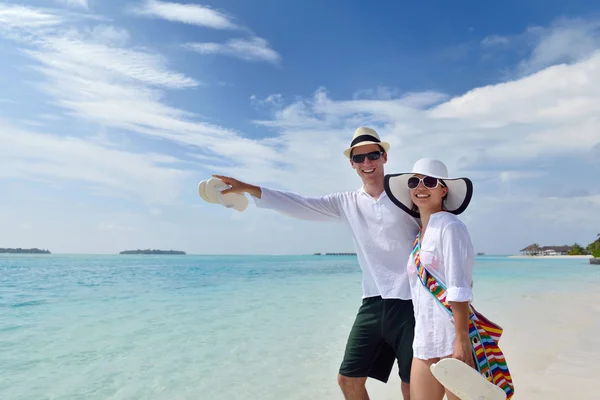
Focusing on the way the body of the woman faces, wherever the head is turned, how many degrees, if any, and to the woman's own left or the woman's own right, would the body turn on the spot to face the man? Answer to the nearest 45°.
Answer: approximately 90° to the woman's own right

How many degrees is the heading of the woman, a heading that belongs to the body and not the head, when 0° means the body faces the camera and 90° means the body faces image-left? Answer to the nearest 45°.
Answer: approximately 45°

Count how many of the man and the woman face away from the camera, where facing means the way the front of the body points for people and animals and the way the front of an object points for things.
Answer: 0

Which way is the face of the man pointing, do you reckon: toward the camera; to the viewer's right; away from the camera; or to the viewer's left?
toward the camera

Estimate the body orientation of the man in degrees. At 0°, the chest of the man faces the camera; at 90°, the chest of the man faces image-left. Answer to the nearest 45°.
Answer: approximately 0°

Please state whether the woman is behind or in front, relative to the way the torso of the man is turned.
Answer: in front
